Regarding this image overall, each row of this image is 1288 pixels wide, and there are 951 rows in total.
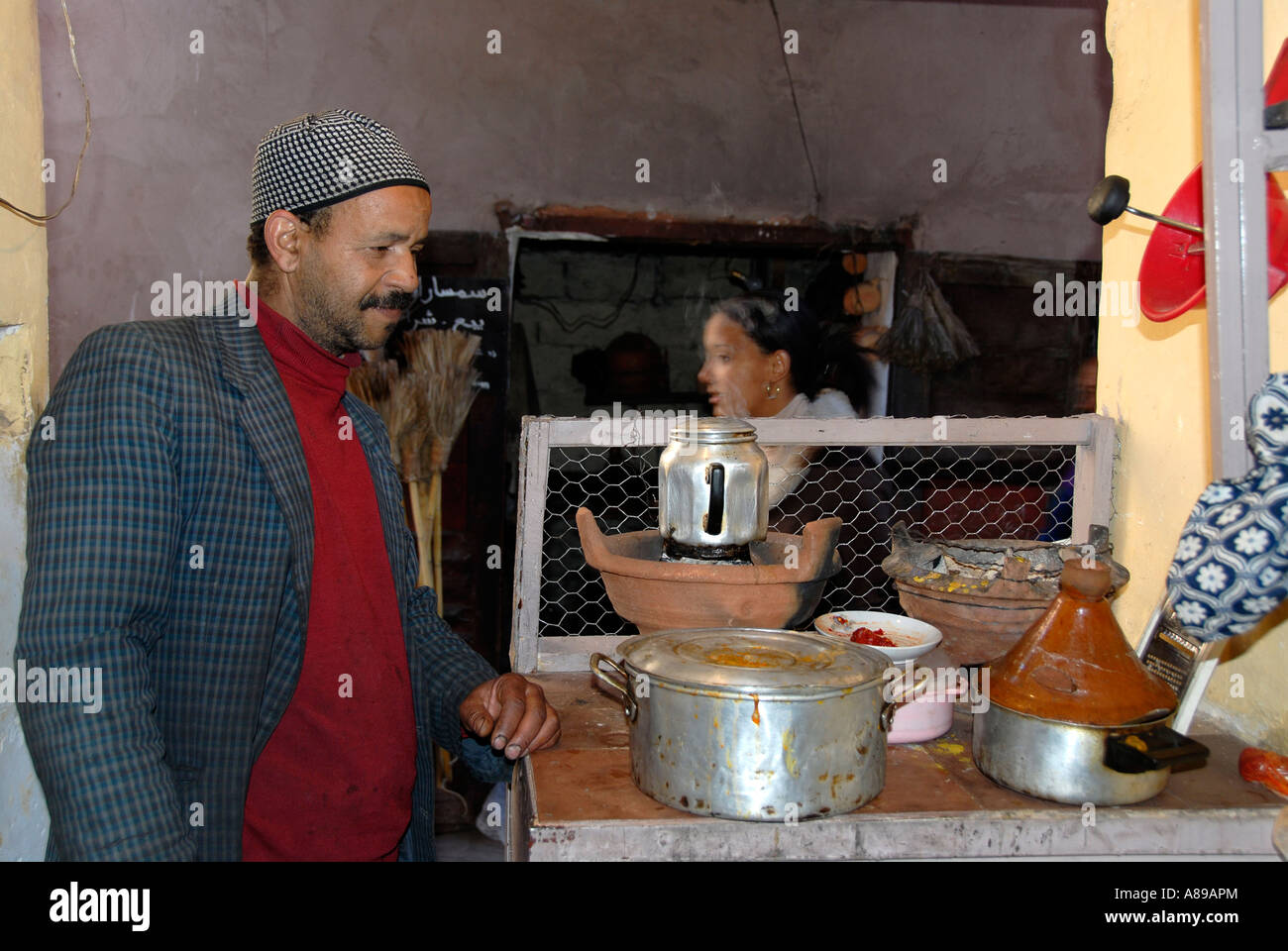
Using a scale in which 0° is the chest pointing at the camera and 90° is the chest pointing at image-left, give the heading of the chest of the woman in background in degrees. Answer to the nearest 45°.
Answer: approximately 90°

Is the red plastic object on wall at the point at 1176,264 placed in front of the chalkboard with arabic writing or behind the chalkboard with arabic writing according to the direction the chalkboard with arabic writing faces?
in front

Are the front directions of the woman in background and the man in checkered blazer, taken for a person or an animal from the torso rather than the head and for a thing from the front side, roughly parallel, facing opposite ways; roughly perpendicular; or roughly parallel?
roughly parallel, facing opposite ways

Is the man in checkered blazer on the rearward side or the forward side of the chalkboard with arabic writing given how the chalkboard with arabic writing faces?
on the forward side

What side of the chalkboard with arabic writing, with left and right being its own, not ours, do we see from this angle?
front

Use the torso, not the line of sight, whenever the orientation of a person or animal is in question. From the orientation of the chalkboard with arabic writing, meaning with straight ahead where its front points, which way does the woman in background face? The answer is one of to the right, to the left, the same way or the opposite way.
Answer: to the right

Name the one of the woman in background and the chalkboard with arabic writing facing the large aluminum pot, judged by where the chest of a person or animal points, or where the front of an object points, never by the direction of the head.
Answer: the chalkboard with arabic writing

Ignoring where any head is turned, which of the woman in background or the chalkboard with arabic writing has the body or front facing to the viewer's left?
the woman in background

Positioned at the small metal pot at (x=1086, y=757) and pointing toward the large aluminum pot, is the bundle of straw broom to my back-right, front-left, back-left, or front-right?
front-right

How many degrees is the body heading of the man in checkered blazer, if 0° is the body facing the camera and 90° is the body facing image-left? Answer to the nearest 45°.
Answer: approximately 315°

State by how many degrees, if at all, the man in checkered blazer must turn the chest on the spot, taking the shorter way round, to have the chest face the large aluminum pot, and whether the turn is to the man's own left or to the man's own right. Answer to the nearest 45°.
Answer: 0° — they already face it

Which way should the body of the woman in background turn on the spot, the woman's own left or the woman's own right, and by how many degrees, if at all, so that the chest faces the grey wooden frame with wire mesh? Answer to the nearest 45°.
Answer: approximately 90° to the woman's own left

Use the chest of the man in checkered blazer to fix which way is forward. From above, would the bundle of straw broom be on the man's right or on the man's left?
on the man's left
